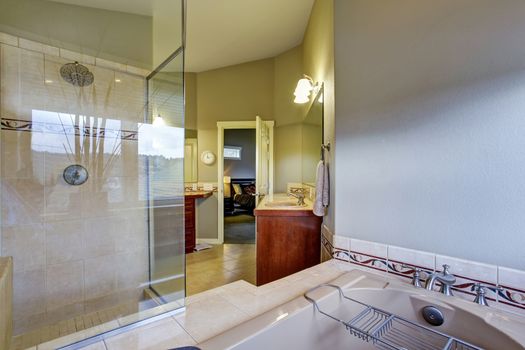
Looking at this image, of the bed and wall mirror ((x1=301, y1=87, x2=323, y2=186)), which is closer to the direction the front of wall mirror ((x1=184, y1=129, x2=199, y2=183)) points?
the wall mirror

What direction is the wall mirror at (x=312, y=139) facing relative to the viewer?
to the viewer's left

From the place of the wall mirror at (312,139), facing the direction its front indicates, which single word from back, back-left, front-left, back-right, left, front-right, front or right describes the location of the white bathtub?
left

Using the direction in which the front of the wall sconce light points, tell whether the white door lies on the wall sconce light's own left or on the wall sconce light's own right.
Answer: on the wall sconce light's own right

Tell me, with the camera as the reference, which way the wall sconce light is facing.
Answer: facing to the left of the viewer

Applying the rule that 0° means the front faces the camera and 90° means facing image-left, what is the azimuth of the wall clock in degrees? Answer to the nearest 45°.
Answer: approximately 0°

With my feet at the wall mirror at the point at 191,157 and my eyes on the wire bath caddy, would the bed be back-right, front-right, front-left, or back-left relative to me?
back-left

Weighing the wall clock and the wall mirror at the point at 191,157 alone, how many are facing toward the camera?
2

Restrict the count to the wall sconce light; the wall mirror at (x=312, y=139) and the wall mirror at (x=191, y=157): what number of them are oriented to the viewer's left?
2

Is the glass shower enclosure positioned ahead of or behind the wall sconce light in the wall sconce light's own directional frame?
ahead
